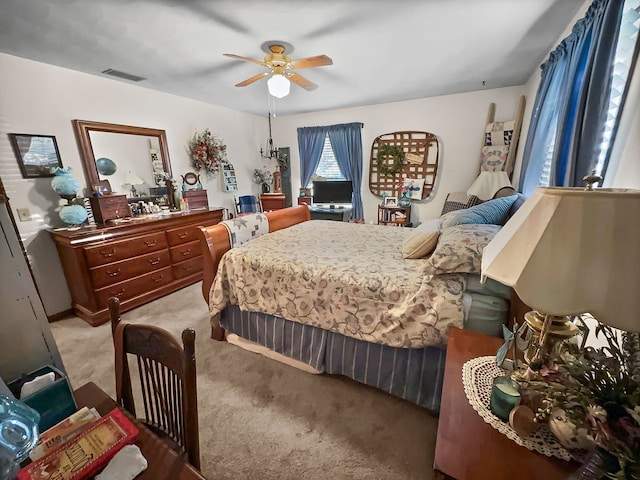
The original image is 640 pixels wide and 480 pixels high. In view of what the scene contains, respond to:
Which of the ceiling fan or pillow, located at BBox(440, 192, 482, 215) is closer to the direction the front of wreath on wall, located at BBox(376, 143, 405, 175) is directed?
the ceiling fan

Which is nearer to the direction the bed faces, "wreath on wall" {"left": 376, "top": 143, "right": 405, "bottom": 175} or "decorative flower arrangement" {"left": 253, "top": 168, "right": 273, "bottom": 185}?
the decorative flower arrangement

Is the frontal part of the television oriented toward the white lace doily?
yes

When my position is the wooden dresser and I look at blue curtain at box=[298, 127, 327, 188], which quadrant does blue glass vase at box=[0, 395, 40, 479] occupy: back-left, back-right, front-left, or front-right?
back-right

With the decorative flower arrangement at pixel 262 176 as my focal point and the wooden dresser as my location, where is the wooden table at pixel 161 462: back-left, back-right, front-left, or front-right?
back-right

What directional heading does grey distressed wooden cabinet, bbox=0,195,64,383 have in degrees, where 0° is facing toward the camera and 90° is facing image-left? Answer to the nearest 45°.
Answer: approximately 315°

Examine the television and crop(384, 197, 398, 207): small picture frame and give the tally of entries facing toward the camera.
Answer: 2

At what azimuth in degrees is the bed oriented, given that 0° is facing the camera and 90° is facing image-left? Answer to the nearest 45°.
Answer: approximately 135°

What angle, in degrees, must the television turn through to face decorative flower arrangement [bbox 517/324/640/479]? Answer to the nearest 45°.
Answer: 0° — it already faces it

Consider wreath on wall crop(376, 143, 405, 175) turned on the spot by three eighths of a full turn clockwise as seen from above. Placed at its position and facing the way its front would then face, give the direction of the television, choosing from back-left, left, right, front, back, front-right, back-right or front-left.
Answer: front-left

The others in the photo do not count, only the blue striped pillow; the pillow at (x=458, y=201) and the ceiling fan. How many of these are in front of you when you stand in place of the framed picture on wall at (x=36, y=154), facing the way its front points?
3

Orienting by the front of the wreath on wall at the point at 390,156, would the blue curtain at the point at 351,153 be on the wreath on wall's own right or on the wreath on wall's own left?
on the wreath on wall's own right

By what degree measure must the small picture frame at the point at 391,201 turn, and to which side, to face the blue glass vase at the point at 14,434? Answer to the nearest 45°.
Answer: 0° — it already faces it
